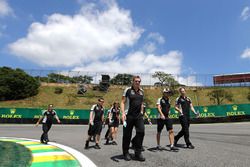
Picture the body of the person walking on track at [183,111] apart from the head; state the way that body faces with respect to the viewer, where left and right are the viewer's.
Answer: facing the viewer and to the right of the viewer

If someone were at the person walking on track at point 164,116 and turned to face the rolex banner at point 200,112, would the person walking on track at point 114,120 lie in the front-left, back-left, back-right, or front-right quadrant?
front-left

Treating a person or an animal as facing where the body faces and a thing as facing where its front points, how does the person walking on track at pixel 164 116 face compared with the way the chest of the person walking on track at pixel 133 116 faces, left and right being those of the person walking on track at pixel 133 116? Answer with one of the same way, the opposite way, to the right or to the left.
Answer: the same way

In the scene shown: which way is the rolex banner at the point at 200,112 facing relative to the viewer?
toward the camera

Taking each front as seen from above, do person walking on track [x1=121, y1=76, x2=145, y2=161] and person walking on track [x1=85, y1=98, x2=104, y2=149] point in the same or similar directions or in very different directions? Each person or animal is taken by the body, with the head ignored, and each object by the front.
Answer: same or similar directions

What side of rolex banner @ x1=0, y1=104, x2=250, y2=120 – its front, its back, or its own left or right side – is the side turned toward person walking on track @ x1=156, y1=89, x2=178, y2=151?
front

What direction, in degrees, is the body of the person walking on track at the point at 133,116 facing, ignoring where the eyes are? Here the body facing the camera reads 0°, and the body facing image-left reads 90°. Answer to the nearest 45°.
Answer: approximately 315°

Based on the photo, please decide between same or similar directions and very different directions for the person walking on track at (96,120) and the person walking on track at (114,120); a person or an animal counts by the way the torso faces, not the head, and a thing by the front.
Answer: same or similar directions

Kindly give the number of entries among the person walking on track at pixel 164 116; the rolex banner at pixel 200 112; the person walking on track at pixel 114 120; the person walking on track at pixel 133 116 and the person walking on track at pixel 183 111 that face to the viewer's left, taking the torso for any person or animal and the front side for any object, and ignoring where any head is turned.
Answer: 0

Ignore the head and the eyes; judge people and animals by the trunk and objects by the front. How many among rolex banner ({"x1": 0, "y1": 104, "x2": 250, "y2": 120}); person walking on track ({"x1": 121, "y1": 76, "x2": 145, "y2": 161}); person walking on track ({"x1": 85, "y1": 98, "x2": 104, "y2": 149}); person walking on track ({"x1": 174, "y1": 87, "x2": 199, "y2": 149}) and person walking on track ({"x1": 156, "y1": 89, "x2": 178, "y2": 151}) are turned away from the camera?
0
